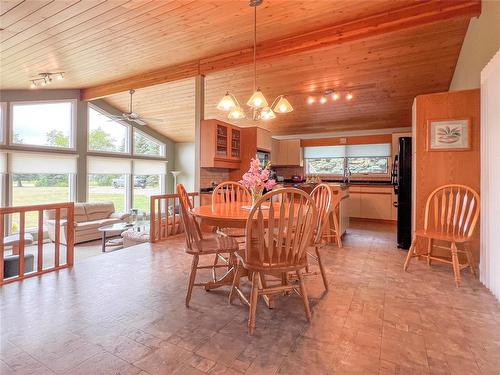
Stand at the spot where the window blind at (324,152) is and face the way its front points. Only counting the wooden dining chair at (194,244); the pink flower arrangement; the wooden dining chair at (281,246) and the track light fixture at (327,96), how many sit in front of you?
4

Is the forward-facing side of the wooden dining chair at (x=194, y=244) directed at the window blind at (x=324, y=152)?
no

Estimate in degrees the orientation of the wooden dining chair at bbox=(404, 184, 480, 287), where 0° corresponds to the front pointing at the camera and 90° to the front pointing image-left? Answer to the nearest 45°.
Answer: approximately 45°

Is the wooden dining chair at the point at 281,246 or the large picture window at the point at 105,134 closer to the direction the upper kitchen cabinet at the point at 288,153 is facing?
the wooden dining chair

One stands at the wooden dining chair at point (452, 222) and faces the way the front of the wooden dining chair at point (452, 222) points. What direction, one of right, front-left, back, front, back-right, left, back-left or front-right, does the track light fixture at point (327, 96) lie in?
right

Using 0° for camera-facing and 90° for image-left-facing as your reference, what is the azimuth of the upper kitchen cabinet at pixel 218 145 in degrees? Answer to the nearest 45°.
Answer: approximately 315°

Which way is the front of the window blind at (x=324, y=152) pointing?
toward the camera

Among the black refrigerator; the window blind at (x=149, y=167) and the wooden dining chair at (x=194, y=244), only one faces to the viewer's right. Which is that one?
the wooden dining chair

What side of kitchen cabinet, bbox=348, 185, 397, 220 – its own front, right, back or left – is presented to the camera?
front

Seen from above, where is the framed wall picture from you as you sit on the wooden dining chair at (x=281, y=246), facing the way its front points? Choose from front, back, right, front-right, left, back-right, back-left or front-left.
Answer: right
